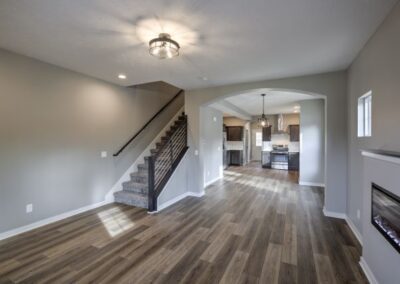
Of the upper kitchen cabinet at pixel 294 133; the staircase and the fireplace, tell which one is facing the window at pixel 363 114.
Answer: the upper kitchen cabinet

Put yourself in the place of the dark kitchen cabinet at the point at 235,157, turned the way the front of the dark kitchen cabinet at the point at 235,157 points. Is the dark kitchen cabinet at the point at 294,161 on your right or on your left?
on your left

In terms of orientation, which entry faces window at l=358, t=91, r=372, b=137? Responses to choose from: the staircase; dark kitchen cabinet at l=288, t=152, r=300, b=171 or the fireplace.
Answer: the dark kitchen cabinet

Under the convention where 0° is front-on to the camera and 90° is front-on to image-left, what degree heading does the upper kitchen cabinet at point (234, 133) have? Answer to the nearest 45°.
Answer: approximately 0°

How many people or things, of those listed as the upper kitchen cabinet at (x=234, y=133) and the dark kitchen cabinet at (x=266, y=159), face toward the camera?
2

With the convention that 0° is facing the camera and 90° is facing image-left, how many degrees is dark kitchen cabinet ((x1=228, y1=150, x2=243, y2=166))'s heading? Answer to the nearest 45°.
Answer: approximately 0°

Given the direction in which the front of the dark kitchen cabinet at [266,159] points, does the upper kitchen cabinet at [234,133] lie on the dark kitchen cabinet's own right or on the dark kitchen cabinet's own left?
on the dark kitchen cabinet's own right

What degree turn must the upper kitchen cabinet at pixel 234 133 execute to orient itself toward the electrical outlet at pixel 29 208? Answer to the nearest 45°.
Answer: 0° — it already faces it
